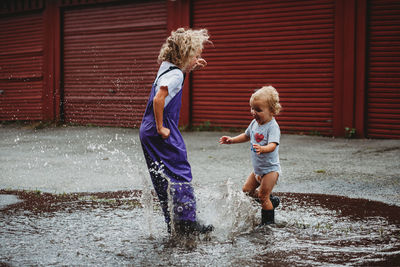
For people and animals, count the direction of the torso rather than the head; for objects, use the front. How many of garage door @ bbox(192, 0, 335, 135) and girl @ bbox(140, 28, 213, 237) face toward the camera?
1

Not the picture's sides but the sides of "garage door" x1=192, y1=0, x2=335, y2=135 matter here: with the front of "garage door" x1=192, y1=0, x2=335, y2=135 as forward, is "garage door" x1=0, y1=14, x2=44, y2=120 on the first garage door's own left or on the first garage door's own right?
on the first garage door's own right

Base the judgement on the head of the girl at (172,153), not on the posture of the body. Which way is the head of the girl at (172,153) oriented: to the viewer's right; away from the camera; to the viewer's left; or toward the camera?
to the viewer's right

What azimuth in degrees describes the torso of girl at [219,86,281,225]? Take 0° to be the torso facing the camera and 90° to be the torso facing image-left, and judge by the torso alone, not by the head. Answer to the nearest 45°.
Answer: approximately 45°

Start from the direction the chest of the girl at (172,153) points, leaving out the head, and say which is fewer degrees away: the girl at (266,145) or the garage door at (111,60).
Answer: the girl

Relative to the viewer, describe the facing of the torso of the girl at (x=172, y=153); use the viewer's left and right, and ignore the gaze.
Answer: facing to the right of the viewer

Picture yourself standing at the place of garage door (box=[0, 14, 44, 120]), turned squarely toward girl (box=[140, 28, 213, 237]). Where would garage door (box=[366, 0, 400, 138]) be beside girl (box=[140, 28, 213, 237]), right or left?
left

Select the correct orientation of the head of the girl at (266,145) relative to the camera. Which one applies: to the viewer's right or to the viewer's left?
to the viewer's left

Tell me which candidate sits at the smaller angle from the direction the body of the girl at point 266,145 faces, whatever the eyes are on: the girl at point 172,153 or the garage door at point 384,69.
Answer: the girl

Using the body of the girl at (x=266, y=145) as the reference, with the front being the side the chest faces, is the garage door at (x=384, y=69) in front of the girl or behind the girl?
behind

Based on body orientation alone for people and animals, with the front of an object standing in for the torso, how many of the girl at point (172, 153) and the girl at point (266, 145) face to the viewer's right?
1

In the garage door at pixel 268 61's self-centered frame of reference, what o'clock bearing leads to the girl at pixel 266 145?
The girl is roughly at 12 o'clock from the garage door.

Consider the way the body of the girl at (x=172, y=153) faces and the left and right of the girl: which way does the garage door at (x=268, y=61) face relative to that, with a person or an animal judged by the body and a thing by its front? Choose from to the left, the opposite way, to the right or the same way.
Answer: to the right
